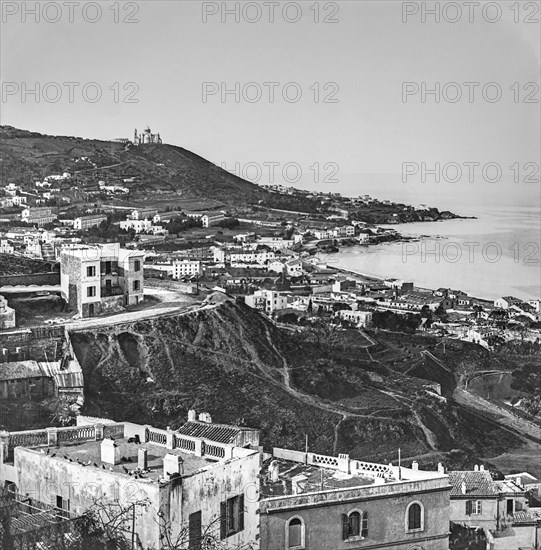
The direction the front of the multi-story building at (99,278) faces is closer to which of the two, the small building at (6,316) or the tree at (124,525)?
the tree

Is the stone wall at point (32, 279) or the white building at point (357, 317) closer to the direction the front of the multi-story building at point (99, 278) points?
the white building

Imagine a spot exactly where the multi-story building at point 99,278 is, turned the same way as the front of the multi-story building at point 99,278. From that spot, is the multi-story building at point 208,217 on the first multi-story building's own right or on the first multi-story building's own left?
on the first multi-story building's own left

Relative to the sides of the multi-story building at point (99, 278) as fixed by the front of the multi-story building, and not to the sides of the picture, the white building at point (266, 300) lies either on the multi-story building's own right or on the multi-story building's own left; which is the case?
on the multi-story building's own left

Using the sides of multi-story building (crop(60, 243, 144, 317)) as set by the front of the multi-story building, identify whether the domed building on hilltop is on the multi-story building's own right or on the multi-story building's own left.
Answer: on the multi-story building's own left

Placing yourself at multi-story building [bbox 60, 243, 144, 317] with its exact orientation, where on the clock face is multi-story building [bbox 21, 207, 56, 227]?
multi-story building [bbox 21, 207, 56, 227] is roughly at 7 o'clock from multi-story building [bbox 60, 243, 144, 317].

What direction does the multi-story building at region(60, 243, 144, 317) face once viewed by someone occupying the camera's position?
facing the viewer and to the right of the viewer

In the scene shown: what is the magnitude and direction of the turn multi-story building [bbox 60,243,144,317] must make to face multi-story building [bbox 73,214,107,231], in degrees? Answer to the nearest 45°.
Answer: approximately 135° to its left

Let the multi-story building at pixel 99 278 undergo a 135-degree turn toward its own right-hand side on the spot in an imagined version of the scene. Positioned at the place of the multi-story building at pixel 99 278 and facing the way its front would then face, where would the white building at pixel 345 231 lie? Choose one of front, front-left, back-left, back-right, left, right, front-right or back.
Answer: back-right

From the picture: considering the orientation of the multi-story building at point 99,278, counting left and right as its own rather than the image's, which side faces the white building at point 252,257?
left

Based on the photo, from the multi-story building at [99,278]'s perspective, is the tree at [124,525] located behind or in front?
in front
